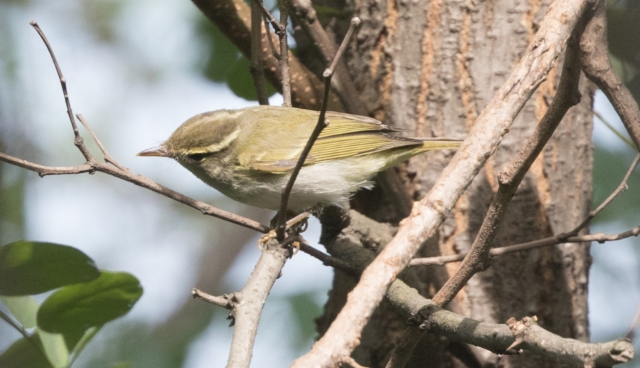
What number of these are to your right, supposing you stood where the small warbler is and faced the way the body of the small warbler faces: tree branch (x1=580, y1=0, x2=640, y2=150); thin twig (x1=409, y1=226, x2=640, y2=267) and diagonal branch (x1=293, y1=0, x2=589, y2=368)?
0

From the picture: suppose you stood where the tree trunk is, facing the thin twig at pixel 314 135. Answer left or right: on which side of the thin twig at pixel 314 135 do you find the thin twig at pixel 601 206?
left

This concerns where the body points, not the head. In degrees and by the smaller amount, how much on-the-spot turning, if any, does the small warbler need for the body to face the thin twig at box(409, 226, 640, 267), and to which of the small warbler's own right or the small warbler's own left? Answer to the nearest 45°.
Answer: approximately 135° to the small warbler's own left

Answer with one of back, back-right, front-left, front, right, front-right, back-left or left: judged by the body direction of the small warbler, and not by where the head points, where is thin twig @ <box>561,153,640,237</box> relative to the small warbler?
back-left

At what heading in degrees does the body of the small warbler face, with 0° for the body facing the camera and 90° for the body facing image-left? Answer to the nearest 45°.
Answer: approximately 90°

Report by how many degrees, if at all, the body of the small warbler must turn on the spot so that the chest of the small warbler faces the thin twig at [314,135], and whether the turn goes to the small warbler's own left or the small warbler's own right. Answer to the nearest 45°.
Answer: approximately 90° to the small warbler's own left
